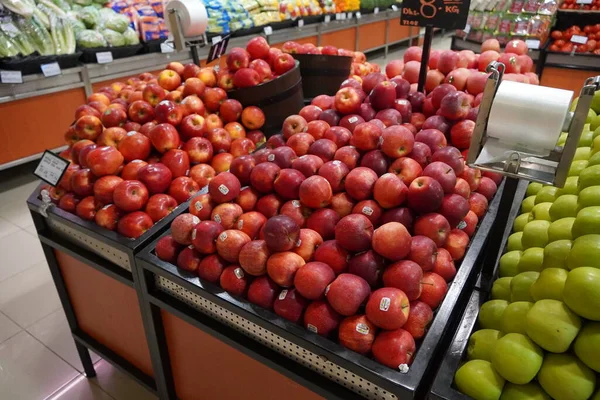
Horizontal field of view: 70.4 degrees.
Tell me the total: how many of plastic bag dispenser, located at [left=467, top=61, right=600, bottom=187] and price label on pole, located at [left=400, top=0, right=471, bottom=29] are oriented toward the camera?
2

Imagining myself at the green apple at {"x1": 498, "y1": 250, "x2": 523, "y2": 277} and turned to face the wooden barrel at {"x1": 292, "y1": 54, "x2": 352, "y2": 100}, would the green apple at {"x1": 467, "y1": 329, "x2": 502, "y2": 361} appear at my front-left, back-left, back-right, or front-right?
back-left

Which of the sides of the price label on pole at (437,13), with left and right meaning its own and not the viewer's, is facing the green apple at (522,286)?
front

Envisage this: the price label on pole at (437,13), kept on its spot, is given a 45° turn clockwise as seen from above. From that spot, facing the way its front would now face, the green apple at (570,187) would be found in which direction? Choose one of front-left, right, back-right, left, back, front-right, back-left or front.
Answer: left

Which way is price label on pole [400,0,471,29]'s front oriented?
toward the camera

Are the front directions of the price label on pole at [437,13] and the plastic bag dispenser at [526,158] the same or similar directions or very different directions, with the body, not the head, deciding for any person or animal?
same or similar directions

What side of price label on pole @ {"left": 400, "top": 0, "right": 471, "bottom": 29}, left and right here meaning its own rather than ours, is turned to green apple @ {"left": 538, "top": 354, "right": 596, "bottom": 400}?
front

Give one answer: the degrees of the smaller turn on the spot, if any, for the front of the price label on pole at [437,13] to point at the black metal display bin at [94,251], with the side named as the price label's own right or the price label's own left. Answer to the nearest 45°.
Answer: approximately 45° to the price label's own right

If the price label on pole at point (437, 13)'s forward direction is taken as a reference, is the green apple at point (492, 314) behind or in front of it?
in front

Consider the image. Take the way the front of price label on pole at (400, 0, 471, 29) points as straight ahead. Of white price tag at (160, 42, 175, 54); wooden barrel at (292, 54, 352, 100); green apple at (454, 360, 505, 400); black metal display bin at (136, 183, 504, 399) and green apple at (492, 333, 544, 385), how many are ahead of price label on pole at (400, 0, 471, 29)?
3

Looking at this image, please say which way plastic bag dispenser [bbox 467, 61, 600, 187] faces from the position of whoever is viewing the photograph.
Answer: facing the viewer

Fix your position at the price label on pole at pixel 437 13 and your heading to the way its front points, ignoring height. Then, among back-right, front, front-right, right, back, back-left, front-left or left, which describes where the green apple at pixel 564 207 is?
front-left
